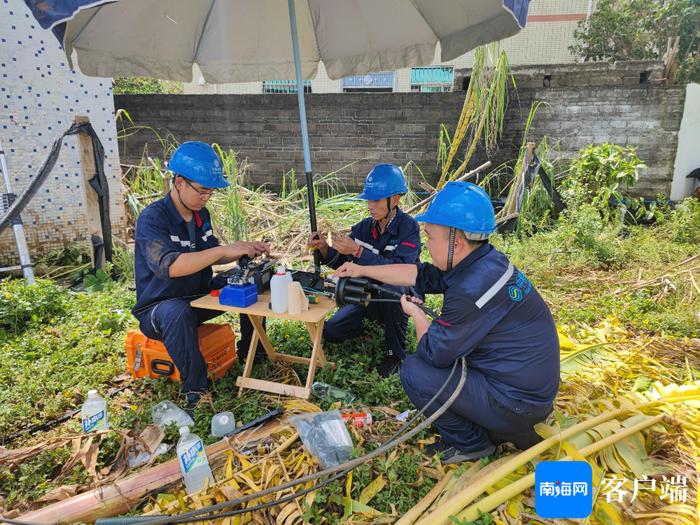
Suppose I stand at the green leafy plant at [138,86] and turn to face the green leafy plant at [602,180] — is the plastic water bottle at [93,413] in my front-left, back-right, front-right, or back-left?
front-right

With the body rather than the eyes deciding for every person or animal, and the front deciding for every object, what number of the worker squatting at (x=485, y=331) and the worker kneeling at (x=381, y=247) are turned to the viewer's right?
0

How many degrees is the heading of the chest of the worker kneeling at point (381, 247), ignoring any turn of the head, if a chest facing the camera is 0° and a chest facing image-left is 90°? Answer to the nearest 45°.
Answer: approximately 45°

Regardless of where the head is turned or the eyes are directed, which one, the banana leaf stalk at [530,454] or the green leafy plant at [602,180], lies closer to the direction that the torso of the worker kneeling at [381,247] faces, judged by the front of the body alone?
the banana leaf stalk

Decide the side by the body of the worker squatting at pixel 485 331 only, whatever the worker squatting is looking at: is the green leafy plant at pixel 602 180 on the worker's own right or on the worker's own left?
on the worker's own right

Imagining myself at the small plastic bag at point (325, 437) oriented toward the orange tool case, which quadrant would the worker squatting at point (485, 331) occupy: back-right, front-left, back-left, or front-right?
back-right

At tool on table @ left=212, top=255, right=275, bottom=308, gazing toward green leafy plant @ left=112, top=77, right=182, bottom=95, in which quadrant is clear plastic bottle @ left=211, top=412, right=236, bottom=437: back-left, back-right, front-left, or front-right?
back-left

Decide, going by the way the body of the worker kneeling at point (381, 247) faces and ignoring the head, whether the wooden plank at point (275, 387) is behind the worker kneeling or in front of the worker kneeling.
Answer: in front

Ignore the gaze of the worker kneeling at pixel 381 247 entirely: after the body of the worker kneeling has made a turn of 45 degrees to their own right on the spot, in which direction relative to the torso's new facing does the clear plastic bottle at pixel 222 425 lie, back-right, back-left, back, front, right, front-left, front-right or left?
front-left

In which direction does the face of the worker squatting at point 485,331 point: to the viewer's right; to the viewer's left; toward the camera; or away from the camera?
to the viewer's left

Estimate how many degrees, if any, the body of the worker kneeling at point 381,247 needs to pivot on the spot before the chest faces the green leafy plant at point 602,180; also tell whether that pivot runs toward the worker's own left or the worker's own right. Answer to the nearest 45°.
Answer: approximately 180°

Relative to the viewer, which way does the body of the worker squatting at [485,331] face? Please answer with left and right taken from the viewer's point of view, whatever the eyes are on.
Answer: facing to the left of the viewer
